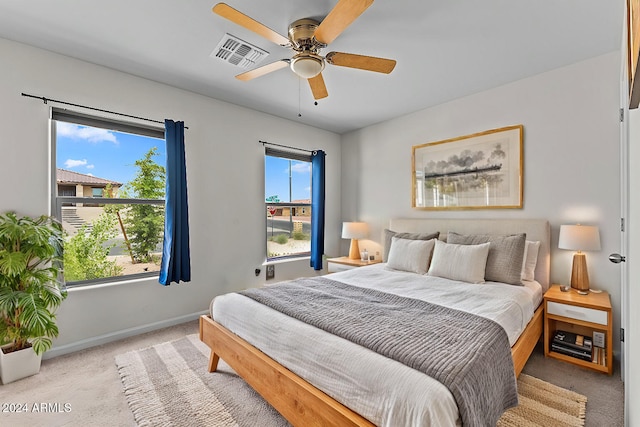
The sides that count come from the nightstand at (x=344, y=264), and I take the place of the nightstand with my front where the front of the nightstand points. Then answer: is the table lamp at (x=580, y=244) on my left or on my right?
on my left

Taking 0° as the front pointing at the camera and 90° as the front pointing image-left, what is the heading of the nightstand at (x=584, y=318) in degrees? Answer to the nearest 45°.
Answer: approximately 45°

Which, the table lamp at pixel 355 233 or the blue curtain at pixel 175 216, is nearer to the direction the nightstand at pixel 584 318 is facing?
the blue curtain

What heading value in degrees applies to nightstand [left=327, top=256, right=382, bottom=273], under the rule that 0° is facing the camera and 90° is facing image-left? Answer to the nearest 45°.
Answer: approximately 45°

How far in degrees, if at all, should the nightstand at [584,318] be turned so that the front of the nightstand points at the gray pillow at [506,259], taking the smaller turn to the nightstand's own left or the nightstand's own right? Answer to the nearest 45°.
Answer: approximately 45° to the nightstand's own right

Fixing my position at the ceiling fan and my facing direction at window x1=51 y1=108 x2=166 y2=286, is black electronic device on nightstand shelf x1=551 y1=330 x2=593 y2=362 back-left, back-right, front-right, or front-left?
back-right

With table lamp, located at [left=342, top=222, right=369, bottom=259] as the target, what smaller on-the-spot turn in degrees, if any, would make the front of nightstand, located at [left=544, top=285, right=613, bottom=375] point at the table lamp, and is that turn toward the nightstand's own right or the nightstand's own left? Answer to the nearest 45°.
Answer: approximately 45° to the nightstand's own right

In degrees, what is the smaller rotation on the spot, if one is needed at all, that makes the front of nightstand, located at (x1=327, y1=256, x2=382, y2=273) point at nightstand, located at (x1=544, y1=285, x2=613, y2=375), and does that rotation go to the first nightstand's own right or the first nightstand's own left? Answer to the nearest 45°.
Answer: approximately 90° to the first nightstand's own left
